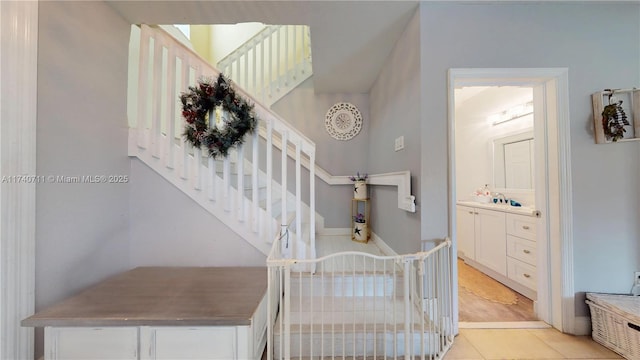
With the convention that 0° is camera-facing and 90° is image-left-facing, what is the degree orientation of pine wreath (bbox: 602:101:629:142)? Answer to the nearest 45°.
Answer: approximately 315°

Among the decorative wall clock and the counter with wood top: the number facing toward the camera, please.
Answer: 2

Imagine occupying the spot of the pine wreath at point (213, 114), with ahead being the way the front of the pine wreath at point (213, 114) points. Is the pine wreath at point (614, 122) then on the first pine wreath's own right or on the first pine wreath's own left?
on the first pine wreath's own left

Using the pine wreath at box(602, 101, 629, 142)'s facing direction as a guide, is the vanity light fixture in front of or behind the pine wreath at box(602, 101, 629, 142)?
behind

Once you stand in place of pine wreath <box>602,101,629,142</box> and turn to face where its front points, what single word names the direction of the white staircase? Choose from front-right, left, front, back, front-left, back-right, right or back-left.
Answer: right

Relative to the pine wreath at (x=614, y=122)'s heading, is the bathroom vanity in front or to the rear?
to the rear

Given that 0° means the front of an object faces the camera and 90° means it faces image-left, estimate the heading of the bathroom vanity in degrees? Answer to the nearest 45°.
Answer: approximately 45°

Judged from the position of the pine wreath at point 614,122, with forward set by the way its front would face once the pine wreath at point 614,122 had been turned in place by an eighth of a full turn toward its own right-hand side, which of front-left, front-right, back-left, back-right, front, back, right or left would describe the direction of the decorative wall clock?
right
